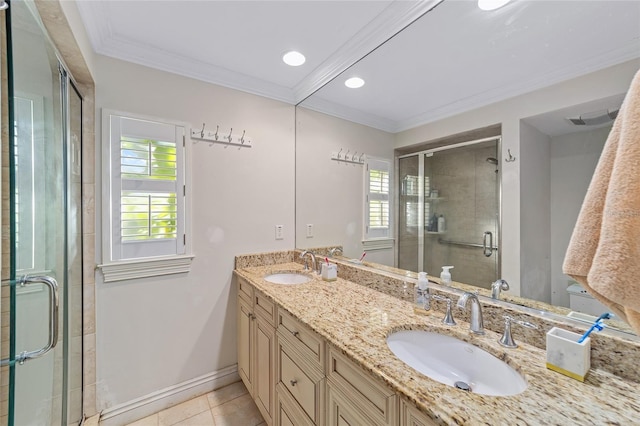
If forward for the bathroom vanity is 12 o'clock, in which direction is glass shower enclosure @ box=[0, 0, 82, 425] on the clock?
The glass shower enclosure is roughly at 1 o'clock from the bathroom vanity.

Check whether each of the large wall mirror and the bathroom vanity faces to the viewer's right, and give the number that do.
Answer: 0

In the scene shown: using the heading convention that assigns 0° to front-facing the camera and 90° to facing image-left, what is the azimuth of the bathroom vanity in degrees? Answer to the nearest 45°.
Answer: approximately 45°

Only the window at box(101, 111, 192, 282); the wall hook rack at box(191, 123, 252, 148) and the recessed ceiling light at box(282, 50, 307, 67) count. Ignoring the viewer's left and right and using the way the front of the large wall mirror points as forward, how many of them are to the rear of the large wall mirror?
0

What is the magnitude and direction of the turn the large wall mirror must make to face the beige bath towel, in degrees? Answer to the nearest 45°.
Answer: approximately 45° to its left

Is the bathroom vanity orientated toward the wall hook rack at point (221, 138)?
no

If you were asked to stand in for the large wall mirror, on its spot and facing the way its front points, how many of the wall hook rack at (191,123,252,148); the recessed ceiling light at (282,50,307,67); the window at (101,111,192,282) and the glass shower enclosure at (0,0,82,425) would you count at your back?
0

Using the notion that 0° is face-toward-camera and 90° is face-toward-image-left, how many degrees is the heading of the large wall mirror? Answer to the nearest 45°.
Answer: approximately 45°

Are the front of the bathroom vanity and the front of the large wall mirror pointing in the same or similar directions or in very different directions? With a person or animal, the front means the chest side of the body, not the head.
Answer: same or similar directions
